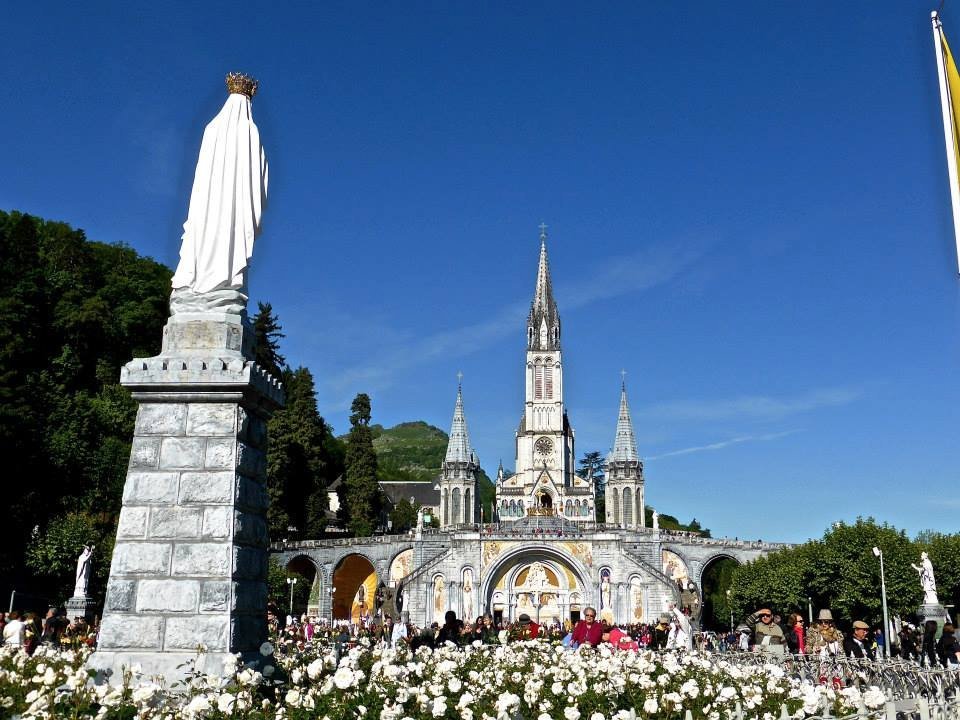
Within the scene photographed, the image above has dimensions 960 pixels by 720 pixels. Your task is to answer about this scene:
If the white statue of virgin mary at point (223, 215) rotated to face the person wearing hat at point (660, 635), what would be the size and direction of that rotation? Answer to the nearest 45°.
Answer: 0° — it already faces them

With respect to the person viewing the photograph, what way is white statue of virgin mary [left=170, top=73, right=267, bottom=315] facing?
facing away from the viewer and to the right of the viewer

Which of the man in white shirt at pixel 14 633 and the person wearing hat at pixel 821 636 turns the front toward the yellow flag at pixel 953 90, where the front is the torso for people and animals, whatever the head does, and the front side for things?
the person wearing hat

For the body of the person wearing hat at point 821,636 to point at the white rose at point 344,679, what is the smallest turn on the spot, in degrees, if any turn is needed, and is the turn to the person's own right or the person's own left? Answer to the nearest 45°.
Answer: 0° — they already face it

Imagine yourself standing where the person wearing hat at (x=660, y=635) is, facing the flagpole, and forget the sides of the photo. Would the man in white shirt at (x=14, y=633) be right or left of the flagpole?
right

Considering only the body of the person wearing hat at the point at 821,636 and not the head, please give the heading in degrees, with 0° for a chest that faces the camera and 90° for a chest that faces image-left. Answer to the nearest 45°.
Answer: approximately 0°

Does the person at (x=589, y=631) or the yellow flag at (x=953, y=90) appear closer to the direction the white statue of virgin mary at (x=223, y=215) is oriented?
the person

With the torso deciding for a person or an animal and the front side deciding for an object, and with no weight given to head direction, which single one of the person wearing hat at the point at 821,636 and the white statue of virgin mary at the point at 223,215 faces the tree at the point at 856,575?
the white statue of virgin mary
